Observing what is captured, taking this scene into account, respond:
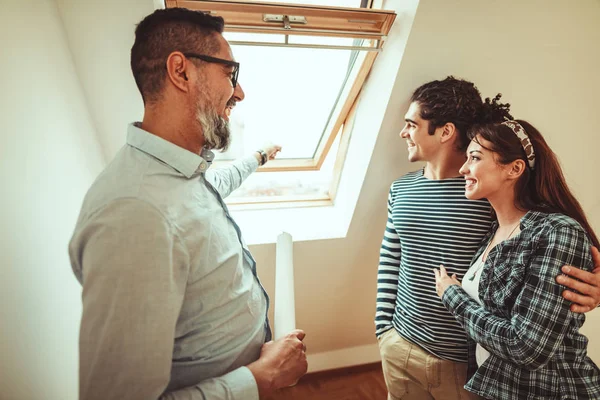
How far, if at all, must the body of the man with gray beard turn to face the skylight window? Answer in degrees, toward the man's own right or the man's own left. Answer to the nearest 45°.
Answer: approximately 45° to the man's own left

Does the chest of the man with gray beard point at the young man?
yes

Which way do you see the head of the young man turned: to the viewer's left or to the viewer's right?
to the viewer's left

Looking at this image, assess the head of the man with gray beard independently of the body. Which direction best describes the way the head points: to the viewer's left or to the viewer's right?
to the viewer's right

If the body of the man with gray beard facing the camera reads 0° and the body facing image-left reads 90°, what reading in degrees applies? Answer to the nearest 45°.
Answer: approximately 270°

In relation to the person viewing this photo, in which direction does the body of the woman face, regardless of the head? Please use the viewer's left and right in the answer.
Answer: facing to the left of the viewer
